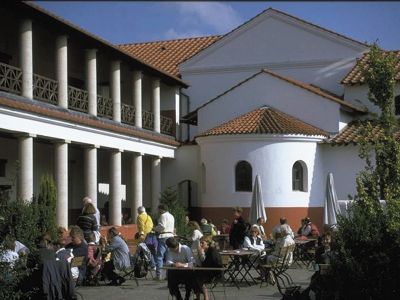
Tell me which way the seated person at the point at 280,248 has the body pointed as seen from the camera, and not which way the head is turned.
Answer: to the viewer's left

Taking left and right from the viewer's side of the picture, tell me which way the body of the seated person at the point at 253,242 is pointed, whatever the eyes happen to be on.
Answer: facing the viewer

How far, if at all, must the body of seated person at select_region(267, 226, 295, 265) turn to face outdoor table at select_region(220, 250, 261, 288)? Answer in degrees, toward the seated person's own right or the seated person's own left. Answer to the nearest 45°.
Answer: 0° — they already face it

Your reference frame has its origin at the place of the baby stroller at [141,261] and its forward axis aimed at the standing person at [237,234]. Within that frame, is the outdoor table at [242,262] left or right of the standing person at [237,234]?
right

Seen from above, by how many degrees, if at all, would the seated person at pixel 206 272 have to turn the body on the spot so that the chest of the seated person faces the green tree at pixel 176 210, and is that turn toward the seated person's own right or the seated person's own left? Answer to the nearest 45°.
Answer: approximately 90° to the seated person's own right

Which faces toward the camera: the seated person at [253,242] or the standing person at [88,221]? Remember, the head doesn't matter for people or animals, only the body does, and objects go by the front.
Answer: the seated person

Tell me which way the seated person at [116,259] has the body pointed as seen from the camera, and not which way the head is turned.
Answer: to the viewer's left

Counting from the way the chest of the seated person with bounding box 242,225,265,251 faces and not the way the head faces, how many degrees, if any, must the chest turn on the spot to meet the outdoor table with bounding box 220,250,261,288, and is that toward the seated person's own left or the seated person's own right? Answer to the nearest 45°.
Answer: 0° — they already face it

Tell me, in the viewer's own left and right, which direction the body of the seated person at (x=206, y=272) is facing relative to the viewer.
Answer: facing to the left of the viewer
